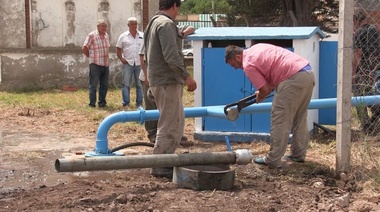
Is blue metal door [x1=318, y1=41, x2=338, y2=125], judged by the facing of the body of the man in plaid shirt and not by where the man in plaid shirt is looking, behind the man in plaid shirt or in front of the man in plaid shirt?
in front

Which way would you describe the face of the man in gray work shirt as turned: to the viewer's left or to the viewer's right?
to the viewer's right

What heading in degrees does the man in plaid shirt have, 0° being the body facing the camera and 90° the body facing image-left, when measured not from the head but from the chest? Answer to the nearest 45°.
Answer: approximately 315°

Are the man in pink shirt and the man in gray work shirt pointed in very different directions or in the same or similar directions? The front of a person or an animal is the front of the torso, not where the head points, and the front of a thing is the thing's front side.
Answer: very different directions

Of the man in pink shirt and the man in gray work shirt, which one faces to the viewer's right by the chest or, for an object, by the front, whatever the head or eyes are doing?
the man in gray work shirt

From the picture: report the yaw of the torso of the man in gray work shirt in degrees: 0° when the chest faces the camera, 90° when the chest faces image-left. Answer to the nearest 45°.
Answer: approximately 270°

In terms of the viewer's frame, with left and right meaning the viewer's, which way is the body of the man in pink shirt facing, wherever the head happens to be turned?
facing to the left of the viewer

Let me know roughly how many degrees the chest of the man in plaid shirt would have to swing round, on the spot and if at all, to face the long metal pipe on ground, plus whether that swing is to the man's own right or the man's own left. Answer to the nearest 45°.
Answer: approximately 45° to the man's own right
